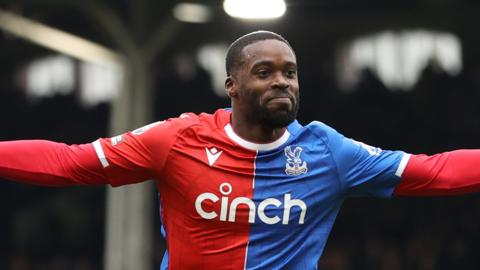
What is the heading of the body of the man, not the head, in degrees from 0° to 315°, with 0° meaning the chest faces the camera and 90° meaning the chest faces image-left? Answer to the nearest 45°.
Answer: approximately 0°
